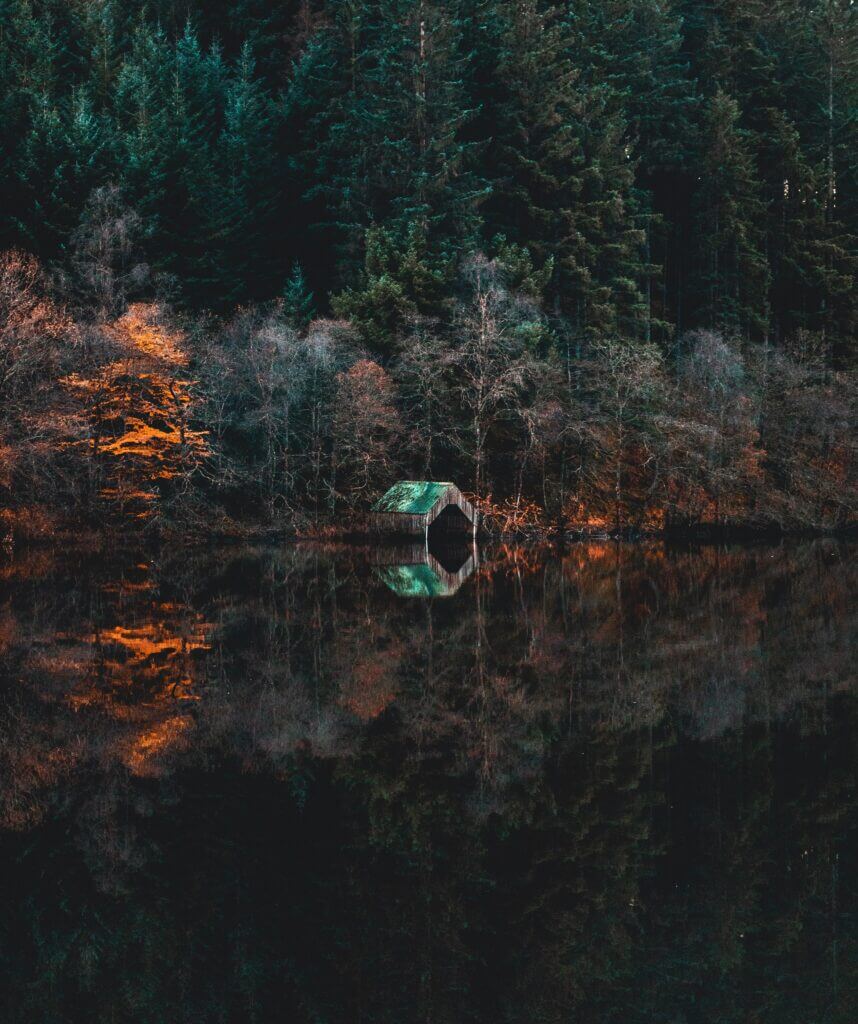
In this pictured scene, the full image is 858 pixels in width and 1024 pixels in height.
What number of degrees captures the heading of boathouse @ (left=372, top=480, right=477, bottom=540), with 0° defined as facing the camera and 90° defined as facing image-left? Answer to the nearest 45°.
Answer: approximately 315°
